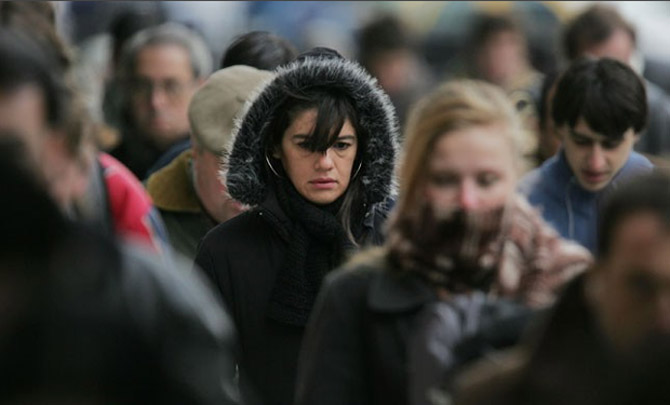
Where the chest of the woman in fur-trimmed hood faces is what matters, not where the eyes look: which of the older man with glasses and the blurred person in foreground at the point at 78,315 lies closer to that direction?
the blurred person in foreground

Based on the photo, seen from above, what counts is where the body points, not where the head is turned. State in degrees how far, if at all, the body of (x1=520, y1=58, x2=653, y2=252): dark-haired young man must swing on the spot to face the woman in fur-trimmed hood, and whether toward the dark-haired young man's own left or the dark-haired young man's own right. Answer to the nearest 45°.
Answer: approximately 45° to the dark-haired young man's own right

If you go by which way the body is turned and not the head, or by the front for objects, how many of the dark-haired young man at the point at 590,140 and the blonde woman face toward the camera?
2

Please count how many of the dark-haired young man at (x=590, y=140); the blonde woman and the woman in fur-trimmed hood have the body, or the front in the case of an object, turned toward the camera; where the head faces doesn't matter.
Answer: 3

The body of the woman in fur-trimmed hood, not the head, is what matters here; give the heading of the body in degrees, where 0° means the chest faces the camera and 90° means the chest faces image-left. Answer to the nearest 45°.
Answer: approximately 0°

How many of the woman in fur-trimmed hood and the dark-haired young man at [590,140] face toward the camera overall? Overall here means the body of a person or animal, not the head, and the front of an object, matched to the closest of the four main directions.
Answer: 2

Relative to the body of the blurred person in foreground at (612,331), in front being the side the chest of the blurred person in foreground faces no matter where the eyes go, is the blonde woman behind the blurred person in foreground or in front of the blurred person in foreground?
behind
